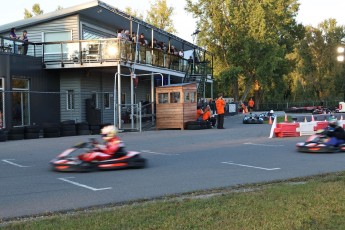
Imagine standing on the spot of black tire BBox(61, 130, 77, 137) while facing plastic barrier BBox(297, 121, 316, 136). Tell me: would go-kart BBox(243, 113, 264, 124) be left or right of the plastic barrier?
left

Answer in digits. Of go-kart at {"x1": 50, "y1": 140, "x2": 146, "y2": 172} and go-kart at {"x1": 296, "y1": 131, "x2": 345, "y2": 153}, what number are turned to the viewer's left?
2

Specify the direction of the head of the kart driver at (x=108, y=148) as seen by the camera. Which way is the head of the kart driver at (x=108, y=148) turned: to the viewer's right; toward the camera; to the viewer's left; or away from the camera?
to the viewer's left

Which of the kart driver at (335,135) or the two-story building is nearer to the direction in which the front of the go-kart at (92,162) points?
the two-story building

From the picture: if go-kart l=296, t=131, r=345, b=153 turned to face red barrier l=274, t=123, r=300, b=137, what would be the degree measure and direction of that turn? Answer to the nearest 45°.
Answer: approximately 90° to its right

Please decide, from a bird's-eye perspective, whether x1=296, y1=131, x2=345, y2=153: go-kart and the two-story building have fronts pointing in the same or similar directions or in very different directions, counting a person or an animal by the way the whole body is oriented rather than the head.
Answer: very different directions

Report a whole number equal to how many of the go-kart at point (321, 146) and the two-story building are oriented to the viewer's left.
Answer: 1

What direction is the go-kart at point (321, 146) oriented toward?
to the viewer's left

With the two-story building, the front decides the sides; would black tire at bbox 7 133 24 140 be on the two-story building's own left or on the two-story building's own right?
on the two-story building's own right

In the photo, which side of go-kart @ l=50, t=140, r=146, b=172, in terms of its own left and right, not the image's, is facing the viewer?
left

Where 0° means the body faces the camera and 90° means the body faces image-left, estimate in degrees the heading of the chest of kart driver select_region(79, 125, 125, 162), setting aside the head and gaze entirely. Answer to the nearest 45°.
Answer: approximately 90°

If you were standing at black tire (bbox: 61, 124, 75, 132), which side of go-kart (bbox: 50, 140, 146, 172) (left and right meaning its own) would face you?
right

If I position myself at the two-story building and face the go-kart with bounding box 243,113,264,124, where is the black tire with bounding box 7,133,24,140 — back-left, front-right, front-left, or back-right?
back-right
